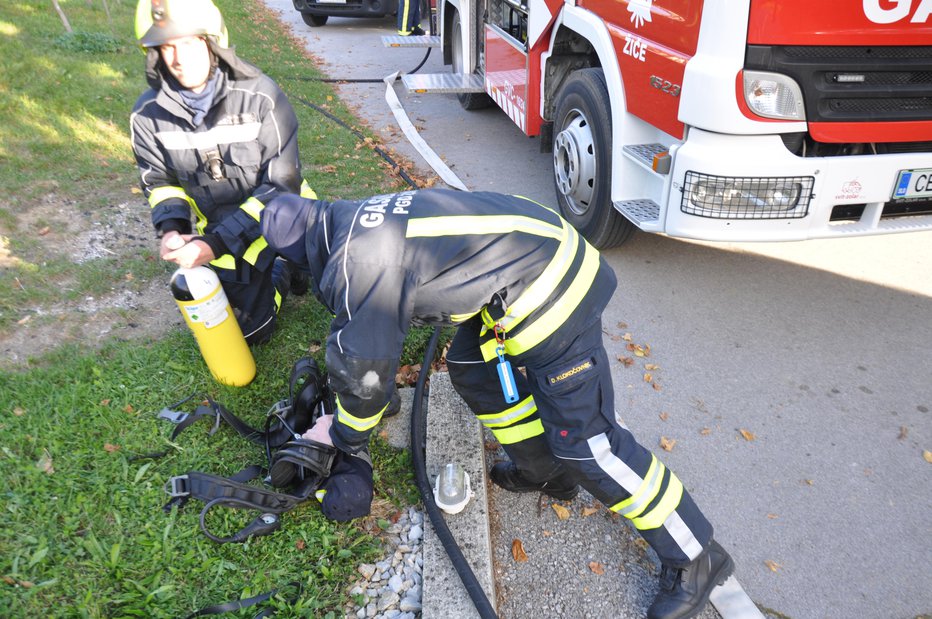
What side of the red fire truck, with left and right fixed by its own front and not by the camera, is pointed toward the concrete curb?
right

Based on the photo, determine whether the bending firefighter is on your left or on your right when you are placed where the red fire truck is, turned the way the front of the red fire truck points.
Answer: on your right

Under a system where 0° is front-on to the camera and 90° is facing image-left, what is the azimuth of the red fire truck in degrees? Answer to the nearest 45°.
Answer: approximately 315°

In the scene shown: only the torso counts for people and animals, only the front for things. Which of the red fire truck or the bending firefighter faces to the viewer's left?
the bending firefighter

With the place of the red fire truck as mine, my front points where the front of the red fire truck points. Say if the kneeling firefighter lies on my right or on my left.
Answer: on my right

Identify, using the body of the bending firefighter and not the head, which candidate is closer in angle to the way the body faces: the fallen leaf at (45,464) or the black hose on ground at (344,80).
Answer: the fallen leaf

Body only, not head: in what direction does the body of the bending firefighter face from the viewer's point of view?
to the viewer's left

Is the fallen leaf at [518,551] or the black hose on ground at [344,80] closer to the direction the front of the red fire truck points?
the fallen leaf

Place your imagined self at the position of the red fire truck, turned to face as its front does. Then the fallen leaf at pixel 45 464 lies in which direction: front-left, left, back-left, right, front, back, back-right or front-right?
right

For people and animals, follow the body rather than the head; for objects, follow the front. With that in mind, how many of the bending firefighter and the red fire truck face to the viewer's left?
1

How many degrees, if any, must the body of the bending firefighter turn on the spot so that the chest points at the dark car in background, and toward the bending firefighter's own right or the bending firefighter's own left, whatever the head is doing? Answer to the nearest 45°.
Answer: approximately 90° to the bending firefighter's own right

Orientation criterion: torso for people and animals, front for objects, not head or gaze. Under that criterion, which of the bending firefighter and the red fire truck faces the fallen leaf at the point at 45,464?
the bending firefighter
